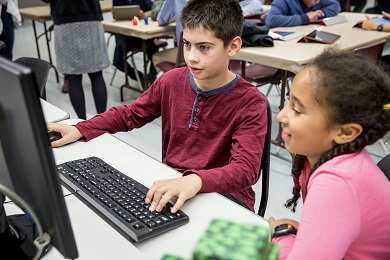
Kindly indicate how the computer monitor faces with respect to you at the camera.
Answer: facing away from the viewer and to the right of the viewer

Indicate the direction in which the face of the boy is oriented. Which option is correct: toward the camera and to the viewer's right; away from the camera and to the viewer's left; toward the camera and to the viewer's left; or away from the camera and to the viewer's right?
toward the camera and to the viewer's left

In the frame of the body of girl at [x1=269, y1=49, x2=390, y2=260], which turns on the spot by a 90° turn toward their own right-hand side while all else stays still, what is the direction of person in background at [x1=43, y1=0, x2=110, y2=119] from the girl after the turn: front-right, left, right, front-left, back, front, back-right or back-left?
front-left

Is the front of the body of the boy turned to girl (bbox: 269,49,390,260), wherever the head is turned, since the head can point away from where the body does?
no

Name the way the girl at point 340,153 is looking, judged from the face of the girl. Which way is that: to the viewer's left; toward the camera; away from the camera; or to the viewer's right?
to the viewer's left

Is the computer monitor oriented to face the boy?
yes

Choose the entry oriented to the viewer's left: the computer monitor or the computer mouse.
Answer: the computer mouse

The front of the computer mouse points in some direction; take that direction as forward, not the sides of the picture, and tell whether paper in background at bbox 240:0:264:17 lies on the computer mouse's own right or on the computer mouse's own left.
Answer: on the computer mouse's own right

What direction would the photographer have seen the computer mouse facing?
facing to the left of the viewer

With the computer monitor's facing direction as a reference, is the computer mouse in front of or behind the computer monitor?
in front

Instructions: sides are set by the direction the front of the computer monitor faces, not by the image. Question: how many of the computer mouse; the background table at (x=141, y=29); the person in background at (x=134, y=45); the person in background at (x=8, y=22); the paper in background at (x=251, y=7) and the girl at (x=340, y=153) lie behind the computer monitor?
0

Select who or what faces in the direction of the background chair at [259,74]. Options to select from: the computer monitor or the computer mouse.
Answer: the computer monitor

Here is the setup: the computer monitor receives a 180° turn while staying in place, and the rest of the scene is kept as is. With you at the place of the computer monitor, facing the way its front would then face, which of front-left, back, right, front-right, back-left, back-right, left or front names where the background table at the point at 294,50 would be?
back

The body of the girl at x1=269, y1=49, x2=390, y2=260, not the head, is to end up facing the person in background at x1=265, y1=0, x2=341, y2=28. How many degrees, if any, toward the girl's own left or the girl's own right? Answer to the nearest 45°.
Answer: approximately 90° to the girl's own right

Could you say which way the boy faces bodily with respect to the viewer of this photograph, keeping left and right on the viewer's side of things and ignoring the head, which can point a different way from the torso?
facing the viewer and to the left of the viewer

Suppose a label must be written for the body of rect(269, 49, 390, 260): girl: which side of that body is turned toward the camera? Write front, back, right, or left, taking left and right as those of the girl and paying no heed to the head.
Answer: left

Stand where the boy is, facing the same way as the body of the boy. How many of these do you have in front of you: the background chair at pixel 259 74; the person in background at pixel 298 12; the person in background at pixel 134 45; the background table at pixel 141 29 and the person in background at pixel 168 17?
0

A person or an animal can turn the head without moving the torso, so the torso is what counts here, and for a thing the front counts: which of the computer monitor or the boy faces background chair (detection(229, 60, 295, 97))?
the computer monitor
